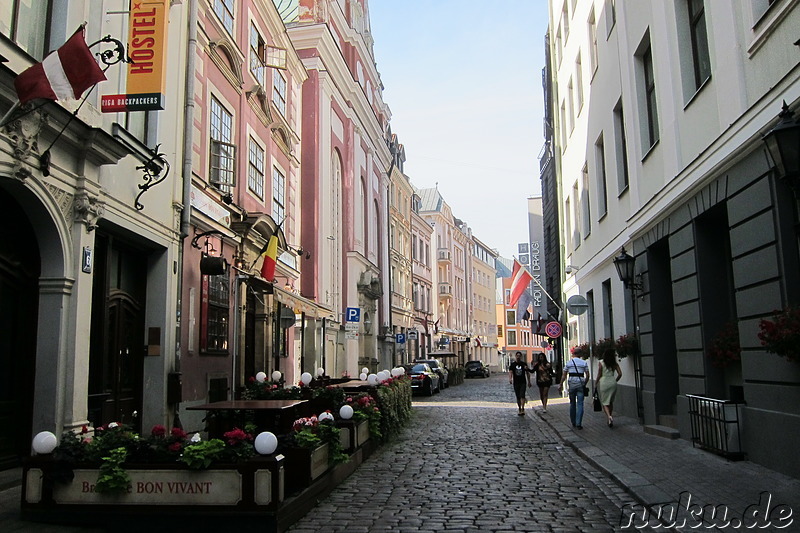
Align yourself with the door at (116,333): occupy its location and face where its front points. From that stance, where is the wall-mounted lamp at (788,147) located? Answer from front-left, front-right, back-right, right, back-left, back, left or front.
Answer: front

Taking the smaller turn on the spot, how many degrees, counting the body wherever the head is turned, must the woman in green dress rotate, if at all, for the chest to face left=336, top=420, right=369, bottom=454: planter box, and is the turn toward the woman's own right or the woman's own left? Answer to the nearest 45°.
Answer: approximately 135° to the woman's own left

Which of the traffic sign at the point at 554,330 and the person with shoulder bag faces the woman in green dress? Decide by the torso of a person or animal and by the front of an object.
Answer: the traffic sign

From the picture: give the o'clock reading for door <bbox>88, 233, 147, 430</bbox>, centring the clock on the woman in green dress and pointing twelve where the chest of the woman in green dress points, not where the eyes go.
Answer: The door is roughly at 8 o'clock from the woman in green dress.

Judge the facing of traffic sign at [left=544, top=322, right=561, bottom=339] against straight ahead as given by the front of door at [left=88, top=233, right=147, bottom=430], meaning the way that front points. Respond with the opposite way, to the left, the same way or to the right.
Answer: to the right

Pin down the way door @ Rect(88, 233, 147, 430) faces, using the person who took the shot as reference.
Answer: facing the viewer and to the right of the viewer

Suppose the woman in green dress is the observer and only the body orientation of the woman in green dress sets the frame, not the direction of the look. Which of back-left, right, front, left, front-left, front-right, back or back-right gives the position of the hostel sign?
back-left

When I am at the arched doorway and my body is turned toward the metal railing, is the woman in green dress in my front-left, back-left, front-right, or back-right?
front-left

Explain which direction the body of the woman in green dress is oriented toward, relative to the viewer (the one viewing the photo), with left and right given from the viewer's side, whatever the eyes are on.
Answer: facing away from the viewer

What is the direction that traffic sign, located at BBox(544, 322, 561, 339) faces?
toward the camera

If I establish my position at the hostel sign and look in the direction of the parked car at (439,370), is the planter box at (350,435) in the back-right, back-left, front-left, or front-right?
front-right

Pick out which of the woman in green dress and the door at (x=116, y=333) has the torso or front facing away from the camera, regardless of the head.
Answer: the woman in green dress

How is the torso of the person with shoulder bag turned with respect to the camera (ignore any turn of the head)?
away from the camera

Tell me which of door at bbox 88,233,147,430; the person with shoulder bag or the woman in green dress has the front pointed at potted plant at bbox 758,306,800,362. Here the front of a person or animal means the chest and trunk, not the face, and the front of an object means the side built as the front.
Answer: the door

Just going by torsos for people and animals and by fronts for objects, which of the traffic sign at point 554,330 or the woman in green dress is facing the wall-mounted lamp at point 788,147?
the traffic sign

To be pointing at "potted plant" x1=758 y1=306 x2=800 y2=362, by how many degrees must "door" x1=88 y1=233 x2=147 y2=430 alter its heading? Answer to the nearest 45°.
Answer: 0° — it already faces it

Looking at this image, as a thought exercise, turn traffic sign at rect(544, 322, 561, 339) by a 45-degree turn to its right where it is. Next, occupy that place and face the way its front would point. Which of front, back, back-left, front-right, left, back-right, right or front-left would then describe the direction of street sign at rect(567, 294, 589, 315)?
front-left

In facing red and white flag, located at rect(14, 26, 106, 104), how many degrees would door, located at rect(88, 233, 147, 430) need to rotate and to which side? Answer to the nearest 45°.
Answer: approximately 45° to its right
